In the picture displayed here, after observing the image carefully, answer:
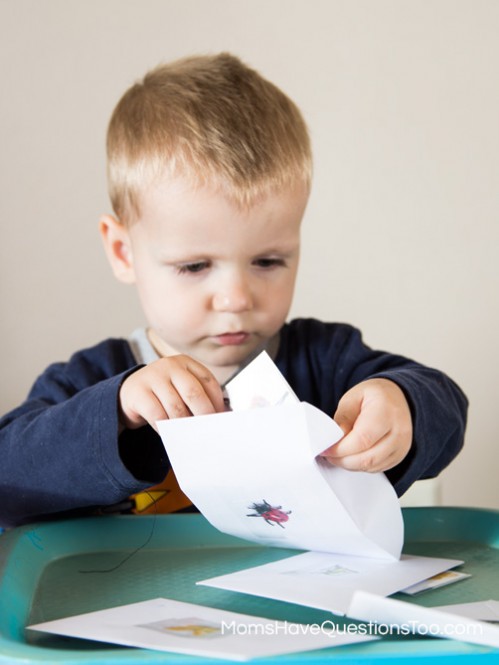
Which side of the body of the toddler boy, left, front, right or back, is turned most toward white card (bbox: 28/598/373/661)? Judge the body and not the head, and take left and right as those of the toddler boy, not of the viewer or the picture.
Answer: front

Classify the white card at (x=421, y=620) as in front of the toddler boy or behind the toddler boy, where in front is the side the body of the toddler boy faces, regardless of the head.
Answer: in front
